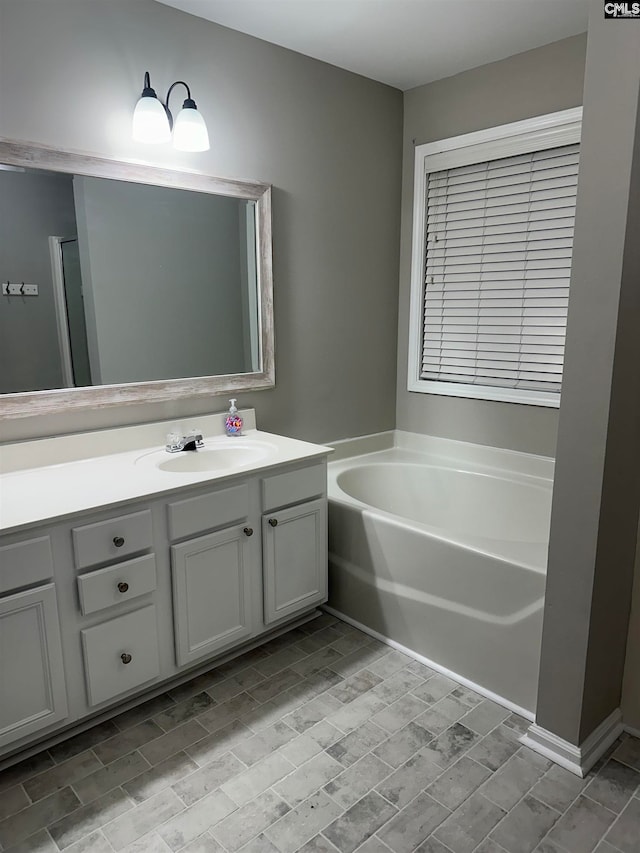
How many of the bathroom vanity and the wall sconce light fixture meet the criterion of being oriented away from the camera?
0

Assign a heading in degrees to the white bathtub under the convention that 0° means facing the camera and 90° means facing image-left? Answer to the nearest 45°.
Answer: approximately 45°

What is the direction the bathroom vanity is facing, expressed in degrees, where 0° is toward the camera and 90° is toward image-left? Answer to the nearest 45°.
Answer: approximately 315°

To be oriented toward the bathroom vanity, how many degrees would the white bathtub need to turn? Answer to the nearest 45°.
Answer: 0° — it already faces it

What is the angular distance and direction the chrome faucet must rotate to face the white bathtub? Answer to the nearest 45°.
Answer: approximately 45° to its left

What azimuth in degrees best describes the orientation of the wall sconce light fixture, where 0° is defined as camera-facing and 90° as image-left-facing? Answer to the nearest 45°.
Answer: approximately 315°
